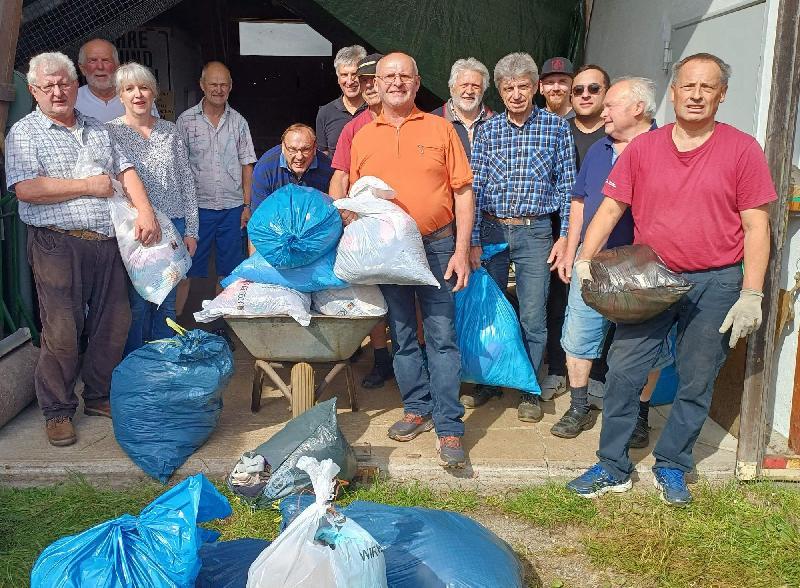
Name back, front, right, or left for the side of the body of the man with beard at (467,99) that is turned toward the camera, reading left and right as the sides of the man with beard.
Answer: front

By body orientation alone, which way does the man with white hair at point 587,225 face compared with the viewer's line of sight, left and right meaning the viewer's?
facing the viewer and to the left of the viewer

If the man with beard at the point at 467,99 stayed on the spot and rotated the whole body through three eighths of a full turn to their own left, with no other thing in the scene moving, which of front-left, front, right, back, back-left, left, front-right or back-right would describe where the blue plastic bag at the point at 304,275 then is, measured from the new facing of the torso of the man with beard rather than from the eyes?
back

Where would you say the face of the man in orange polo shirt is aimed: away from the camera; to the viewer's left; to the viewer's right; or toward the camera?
toward the camera

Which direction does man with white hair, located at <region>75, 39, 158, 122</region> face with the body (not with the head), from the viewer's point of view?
toward the camera

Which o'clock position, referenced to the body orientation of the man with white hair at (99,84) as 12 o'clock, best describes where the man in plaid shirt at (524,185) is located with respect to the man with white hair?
The man in plaid shirt is roughly at 10 o'clock from the man with white hair.

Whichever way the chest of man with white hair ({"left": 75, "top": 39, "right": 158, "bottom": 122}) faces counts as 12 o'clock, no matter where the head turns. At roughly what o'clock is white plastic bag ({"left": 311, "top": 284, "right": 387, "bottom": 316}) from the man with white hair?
The white plastic bag is roughly at 11 o'clock from the man with white hair.

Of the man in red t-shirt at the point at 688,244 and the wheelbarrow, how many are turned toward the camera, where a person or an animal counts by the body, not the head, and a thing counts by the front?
2

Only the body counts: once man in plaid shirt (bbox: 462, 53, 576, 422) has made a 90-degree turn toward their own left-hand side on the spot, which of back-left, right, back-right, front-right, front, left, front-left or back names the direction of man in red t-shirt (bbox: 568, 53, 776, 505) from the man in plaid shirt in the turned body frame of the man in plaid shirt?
front-right

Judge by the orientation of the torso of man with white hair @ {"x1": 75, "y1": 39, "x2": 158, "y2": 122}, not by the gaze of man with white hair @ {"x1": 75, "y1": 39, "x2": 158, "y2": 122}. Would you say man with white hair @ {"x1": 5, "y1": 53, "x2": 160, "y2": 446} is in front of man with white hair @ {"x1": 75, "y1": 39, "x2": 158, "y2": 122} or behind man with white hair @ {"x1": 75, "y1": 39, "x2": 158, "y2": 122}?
in front

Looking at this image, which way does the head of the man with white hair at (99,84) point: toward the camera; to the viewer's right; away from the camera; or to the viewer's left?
toward the camera

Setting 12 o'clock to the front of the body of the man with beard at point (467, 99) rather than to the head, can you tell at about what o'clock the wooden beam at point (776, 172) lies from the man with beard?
The wooden beam is roughly at 10 o'clock from the man with beard.

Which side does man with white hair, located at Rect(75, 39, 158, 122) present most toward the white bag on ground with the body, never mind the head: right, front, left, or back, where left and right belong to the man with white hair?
front

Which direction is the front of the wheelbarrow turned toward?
toward the camera

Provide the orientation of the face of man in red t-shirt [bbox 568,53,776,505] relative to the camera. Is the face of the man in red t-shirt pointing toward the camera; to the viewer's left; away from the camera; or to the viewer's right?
toward the camera
